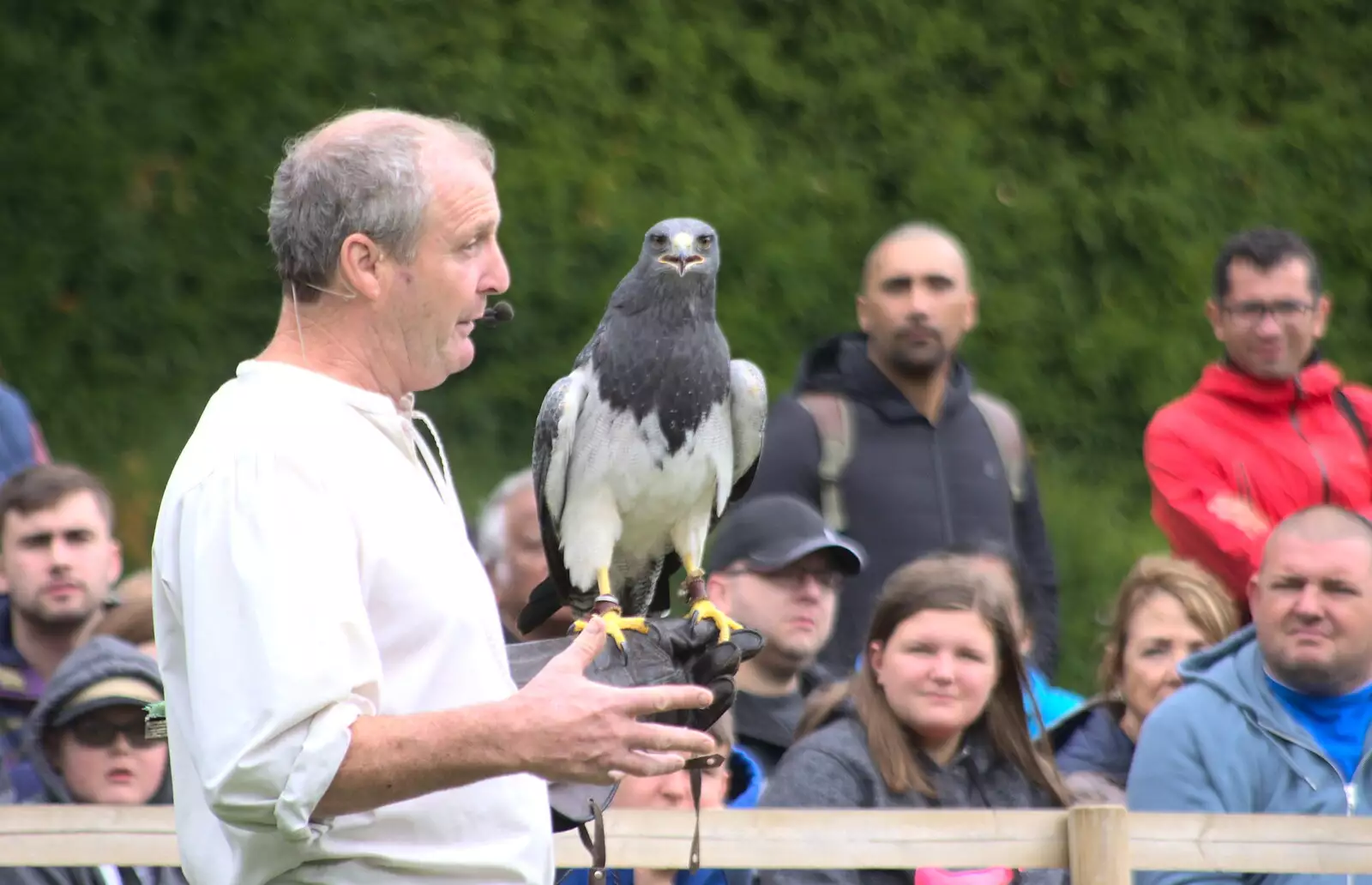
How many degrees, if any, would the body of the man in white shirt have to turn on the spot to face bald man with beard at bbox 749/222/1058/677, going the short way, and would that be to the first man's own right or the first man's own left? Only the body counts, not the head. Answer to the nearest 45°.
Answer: approximately 45° to the first man's own left

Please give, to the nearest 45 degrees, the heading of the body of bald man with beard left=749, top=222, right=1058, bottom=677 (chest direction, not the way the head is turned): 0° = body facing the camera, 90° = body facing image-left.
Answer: approximately 0°

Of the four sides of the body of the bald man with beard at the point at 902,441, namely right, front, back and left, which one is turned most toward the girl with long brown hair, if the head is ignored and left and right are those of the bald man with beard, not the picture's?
front

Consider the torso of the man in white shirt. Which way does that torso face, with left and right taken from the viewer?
facing to the right of the viewer

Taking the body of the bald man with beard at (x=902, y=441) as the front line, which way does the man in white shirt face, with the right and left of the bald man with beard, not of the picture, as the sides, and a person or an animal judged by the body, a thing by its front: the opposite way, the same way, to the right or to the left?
to the left

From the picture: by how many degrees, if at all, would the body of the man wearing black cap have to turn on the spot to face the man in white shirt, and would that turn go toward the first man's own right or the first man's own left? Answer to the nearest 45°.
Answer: approximately 45° to the first man's own right

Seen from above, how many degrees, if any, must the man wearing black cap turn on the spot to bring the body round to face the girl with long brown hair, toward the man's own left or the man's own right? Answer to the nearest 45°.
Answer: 0° — they already face them

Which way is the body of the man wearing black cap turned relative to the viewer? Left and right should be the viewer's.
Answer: facing the viewer and to the right of the viewer

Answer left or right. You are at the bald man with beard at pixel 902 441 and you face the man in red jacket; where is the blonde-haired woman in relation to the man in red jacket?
right
